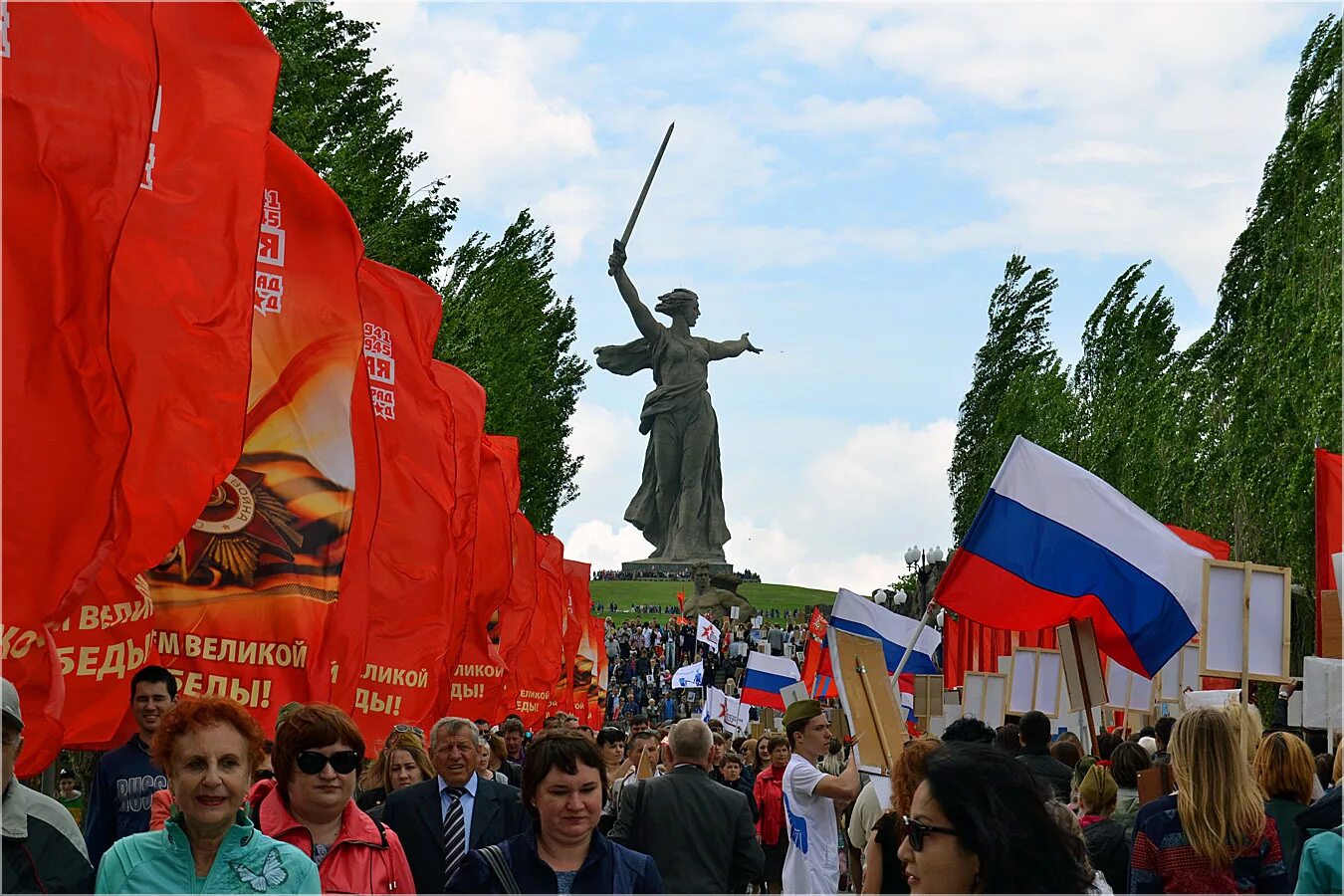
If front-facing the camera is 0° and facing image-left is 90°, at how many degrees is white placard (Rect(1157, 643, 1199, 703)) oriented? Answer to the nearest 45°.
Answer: approximately 180°

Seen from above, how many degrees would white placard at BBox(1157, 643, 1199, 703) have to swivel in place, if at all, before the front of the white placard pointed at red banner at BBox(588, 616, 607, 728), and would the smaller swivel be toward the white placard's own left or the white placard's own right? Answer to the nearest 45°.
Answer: approximately 45° to the white placard's own left

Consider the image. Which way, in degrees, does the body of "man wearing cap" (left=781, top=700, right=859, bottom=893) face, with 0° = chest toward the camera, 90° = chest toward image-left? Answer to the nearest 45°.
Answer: approximately 270°

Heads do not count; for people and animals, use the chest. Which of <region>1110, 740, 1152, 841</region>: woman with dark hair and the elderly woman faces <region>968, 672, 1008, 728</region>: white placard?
the woman with dark hair

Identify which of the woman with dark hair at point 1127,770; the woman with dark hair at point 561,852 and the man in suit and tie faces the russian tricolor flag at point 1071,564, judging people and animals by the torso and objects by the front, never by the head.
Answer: the woman with dark hair at point 1127,770

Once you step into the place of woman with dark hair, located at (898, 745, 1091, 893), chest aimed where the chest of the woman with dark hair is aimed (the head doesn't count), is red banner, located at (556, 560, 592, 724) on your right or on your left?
on your right

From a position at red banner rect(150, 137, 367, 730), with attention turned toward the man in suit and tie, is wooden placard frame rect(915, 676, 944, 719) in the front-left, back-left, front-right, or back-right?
back-left

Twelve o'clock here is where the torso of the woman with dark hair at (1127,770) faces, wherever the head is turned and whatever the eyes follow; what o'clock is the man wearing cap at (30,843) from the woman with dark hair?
The man wearing cap is roughly at 7 o'clock from the woman with dark hair.
